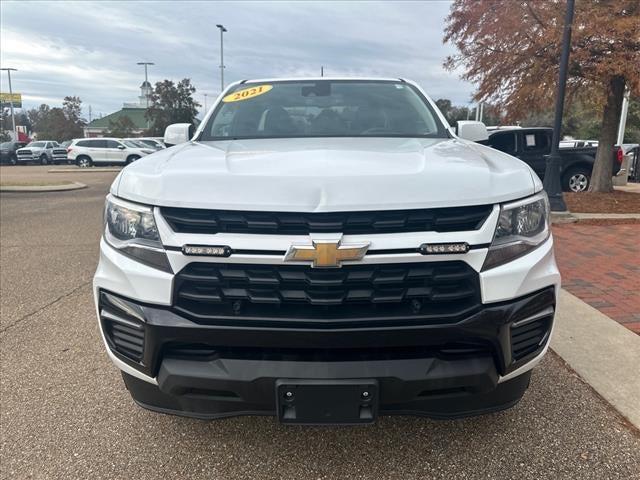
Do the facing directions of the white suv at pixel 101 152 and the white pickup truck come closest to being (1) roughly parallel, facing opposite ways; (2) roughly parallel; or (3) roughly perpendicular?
roughly perpendicular

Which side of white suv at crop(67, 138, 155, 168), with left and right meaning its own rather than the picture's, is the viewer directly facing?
right

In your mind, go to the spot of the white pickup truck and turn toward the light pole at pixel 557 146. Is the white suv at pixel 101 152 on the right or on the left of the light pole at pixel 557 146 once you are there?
left

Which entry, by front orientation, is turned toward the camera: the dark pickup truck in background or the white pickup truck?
the white pickup truck

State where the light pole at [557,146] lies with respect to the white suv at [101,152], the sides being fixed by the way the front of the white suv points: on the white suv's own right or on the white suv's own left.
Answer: on the white suv's own right

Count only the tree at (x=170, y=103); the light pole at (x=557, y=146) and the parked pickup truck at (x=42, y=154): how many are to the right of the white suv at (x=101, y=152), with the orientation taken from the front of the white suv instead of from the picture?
1

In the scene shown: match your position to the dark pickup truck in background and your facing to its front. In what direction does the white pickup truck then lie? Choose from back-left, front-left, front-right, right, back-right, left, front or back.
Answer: left

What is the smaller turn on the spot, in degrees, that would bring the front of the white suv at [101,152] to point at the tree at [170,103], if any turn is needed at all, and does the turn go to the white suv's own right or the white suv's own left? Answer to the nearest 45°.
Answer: approximately 90° to the white suv's own left

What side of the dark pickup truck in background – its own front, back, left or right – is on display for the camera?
left

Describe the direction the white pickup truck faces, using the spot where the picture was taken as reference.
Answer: facing the viewer

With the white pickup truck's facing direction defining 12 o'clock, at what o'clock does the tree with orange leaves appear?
The tree with orange leaves is roughly at 7 o'clock from the white pickup truck.

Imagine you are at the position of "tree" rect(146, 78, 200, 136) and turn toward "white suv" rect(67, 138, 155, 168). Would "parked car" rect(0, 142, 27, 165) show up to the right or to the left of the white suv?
right

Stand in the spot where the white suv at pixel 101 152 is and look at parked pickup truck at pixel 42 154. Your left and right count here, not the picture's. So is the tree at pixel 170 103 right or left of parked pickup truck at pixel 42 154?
right

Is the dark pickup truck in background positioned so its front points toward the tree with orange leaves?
no

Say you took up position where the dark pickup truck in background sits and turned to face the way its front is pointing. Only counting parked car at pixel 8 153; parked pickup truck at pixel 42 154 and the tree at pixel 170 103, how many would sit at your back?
0

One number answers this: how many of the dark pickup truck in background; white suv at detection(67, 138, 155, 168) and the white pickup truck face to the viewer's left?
1
